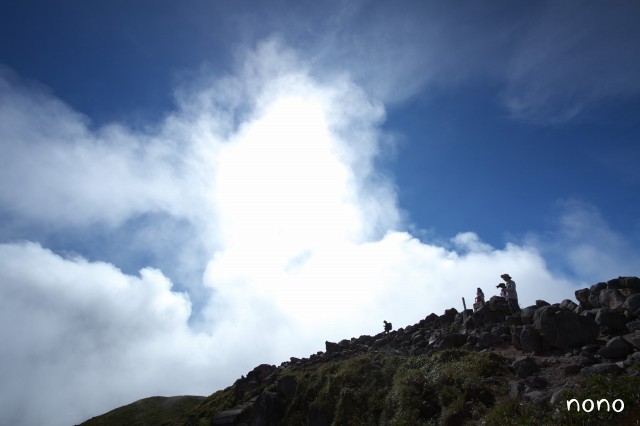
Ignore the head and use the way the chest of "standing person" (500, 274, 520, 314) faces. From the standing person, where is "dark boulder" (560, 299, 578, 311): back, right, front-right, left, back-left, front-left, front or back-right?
back-left

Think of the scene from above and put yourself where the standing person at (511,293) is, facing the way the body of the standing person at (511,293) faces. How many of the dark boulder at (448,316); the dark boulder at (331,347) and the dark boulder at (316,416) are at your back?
0

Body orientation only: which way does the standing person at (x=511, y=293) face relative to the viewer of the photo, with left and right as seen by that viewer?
facing to the left of the viewer

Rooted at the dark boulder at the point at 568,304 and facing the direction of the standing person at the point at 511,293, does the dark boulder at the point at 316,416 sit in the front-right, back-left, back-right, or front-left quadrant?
front-left

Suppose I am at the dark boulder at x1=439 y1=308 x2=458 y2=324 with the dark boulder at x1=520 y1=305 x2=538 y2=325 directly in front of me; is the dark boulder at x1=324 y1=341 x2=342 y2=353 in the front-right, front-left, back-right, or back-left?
back-right

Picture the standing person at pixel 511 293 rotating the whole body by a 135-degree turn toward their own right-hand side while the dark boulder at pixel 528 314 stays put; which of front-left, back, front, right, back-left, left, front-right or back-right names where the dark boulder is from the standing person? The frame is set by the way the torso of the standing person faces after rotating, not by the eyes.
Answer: back-right

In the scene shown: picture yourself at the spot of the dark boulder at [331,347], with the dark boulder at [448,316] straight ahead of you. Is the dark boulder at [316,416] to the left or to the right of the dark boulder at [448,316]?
right

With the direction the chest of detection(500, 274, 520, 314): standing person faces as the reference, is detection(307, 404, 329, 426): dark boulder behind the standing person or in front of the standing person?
in front

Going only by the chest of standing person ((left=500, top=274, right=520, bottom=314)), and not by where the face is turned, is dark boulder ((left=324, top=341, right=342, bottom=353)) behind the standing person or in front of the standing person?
in front

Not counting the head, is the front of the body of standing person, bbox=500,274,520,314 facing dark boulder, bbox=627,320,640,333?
no
